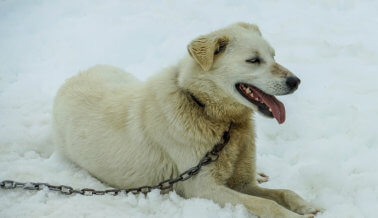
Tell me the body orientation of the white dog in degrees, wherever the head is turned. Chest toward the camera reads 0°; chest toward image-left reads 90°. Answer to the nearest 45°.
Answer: approximately 315°
